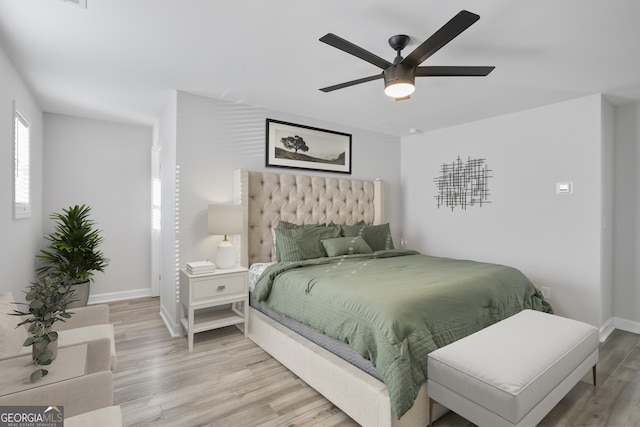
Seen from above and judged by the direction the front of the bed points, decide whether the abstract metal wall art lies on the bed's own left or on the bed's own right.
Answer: on the bed's own left

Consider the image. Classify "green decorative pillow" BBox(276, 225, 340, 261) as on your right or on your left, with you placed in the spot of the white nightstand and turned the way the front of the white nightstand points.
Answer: on your left

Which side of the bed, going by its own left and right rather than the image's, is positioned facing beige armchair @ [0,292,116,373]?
right

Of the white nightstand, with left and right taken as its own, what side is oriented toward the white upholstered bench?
front

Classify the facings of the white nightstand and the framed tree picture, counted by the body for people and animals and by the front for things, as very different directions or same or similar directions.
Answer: same or similar directions

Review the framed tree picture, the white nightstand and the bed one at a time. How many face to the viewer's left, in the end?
0

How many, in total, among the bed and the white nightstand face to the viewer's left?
0

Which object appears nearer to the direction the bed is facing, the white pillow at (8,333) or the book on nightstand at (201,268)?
the white pillow

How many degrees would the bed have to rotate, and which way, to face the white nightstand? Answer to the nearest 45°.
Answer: approximately 135° to its right

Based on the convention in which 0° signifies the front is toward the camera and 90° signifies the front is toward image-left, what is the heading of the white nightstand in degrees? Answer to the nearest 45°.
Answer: approximately 315°

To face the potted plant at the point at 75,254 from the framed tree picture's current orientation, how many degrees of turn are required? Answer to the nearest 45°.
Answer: approximately 135° to its right

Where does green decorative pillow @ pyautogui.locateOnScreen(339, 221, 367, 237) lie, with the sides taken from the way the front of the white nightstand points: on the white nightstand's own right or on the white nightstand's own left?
on the white nightstand's own left

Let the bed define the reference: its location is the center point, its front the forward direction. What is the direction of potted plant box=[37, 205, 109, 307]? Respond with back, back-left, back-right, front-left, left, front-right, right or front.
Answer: back-right

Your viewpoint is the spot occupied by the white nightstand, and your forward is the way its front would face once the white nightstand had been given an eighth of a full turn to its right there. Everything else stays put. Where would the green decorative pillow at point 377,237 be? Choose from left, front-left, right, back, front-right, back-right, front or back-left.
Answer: left

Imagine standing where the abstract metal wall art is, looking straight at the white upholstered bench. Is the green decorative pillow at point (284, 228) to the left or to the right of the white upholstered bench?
right

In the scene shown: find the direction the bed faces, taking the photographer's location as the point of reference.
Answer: facing the viewer and to the right of the viewer
